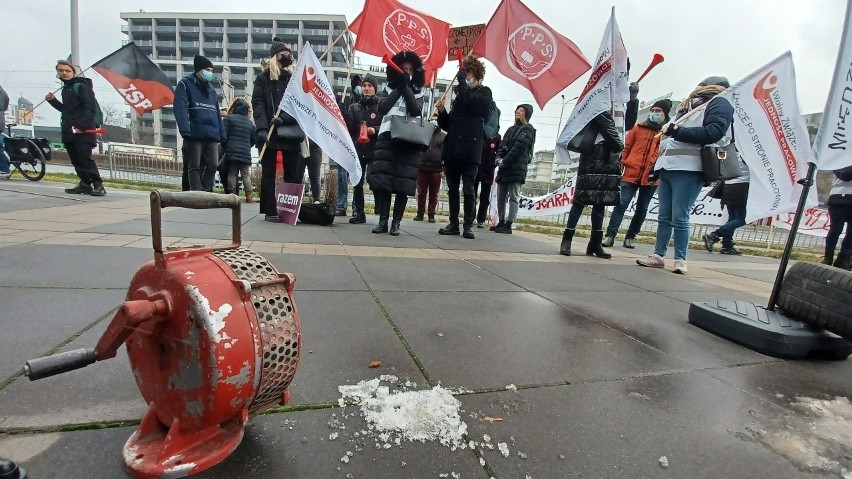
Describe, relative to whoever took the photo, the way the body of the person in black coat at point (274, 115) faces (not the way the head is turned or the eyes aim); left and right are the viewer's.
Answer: facing the viewer and to the right of the viewer

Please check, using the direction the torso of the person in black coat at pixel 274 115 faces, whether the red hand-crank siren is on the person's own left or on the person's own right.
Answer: on the person's own right

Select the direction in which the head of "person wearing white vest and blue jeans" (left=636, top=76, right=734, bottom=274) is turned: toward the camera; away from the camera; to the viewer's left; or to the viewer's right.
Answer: to the viewer's left

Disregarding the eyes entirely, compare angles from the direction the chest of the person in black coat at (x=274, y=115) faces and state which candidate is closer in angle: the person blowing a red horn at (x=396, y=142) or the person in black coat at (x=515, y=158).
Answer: the person blowing a red horn

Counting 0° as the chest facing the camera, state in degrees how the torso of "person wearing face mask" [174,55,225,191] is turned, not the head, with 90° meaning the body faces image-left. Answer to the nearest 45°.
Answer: approximately 315°

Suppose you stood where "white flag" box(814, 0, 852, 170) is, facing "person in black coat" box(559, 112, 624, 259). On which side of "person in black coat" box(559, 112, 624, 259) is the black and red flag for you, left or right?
left

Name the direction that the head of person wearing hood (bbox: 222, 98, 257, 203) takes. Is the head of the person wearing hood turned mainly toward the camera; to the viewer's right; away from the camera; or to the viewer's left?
away from the camera

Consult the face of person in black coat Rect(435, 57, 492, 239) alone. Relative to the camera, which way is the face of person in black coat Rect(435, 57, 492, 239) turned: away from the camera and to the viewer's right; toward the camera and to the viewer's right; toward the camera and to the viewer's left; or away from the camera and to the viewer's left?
toward the camera and to the viewer's left

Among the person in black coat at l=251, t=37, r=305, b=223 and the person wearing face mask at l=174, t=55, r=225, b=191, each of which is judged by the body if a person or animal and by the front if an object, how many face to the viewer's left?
0
